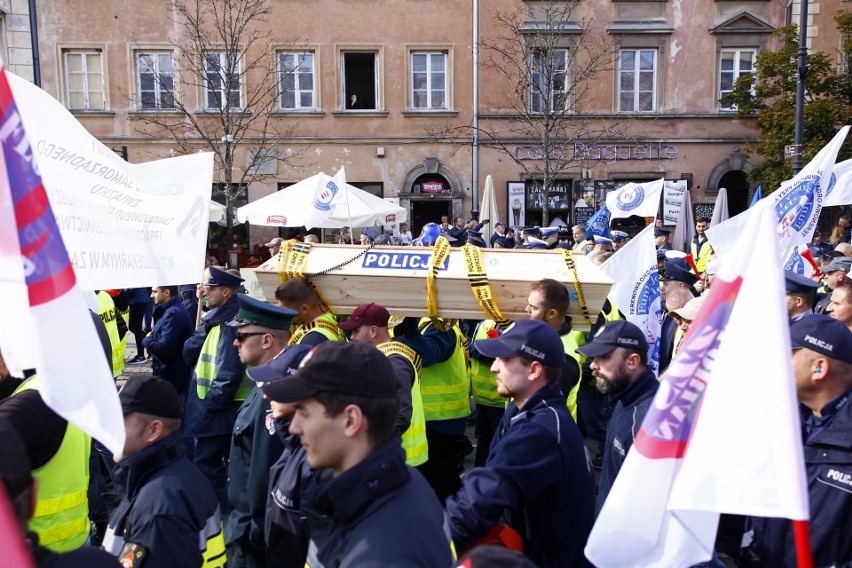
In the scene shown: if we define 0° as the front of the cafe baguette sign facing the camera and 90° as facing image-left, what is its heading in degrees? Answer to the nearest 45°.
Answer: approximately 0°

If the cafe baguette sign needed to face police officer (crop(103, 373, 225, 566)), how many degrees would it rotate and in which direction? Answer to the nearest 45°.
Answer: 0° — it already faces them

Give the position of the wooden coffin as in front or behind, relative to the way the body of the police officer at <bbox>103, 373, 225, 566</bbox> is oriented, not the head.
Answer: behind

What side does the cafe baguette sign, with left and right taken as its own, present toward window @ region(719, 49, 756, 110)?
left

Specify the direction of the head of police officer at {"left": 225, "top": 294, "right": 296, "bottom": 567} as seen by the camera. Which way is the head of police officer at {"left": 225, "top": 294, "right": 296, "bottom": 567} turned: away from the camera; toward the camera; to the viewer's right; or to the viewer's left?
to the viewer's left

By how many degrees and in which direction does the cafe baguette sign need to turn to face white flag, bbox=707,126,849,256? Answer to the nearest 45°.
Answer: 0° — it already faces it

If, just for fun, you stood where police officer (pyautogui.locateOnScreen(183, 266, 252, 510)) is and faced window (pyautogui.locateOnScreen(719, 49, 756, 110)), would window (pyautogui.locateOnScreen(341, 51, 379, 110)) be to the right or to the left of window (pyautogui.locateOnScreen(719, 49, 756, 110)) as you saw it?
left
